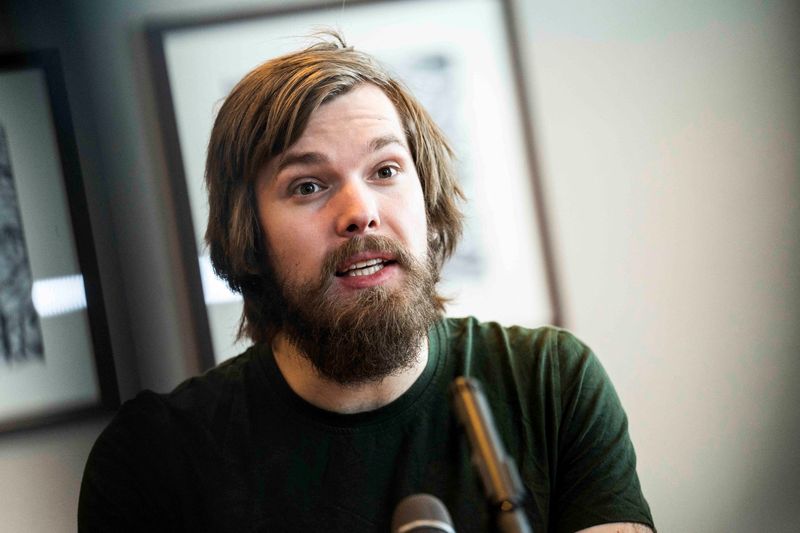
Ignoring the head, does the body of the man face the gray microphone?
yes

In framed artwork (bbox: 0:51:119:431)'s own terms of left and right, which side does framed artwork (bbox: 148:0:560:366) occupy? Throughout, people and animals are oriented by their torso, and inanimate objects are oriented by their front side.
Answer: on its left

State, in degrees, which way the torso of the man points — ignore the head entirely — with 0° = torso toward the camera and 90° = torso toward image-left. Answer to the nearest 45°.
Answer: approximately 0°

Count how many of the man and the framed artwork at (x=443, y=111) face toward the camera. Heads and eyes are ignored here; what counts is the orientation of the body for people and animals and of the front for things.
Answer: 2

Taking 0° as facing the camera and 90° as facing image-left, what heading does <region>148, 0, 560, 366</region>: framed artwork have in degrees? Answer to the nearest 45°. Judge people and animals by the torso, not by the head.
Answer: approximately 0°
